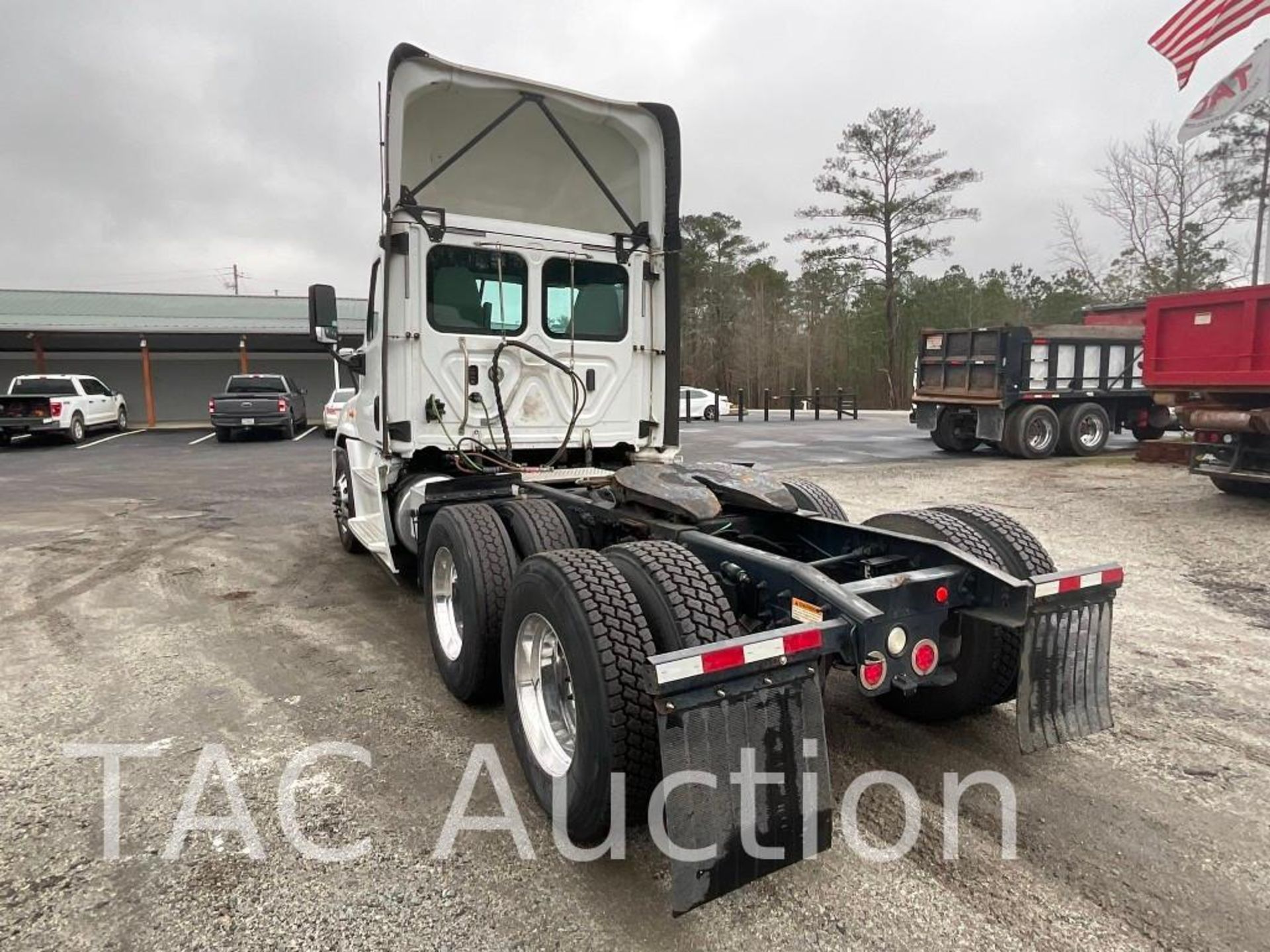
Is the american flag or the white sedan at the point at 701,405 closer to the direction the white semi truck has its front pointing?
the white sedan

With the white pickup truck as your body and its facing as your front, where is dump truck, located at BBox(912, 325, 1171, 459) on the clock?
The dump truck is roughly at 3 o'clock from the white pickup truck.

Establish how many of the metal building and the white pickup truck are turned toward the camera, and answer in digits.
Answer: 1

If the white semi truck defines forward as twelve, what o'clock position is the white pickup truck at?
The white pickup truck is roughly at 12 o'clock from the white semi truck.

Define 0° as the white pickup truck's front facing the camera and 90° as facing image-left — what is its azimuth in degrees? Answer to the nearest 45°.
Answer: approximately 225°

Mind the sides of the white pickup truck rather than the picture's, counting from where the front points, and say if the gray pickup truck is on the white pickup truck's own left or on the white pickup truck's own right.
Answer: on the white pickup truck's own right

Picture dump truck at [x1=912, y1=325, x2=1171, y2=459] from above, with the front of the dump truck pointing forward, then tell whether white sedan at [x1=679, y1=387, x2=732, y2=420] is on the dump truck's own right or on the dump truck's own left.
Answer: on the dump truck's own left

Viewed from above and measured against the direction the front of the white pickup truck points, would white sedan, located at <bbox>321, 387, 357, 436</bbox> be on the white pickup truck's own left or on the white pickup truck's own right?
on the white pickup truck's own right

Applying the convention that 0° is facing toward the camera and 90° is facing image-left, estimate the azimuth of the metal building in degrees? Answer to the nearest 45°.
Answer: approximately 0°

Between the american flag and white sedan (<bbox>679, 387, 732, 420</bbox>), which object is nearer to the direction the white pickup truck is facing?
the white sedan

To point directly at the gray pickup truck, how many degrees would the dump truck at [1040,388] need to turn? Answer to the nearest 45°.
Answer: approximately 135° to its left

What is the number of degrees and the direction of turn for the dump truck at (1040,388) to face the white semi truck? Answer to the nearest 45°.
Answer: approximately 135° to its right

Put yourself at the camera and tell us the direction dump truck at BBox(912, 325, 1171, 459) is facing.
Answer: facing away from the viewer and to the right of the viewer

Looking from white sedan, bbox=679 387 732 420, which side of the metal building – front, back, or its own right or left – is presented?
left
